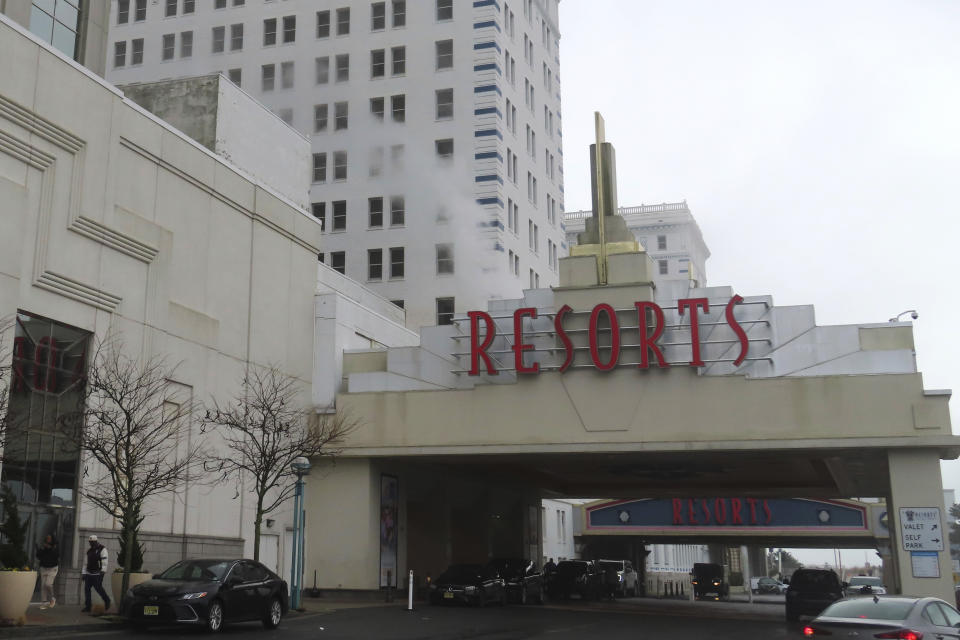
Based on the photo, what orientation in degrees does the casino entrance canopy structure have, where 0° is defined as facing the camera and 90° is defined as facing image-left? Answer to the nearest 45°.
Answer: approximately 0°

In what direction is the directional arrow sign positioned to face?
toward the camera

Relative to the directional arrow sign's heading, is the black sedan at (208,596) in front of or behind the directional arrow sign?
in front

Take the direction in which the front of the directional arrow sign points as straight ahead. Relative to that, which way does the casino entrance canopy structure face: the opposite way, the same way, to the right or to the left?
the same way

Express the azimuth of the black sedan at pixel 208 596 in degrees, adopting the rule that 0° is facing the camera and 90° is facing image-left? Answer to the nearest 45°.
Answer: approximately 45°

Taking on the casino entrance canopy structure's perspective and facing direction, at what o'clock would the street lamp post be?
The street lamp post is roughly at 2 o'clock from the casino entrance canopy structure.

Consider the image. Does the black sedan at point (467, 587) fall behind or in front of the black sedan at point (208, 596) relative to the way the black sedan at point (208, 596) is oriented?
behind

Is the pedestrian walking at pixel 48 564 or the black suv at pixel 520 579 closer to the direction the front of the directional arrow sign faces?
the pedestrian walking

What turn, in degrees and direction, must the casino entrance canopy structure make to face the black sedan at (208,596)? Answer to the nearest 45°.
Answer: approximately 45° to its right

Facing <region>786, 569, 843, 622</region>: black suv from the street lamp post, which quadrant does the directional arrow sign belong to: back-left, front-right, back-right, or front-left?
front-right

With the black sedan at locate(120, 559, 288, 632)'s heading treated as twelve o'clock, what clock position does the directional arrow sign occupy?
The directional arrow sign is roughly at 7 o'clock from the black sedan.

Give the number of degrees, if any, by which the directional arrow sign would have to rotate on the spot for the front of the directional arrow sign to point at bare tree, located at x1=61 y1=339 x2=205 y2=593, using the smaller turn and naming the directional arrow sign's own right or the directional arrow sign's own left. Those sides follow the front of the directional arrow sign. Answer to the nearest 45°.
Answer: approximately 45° to the directional arrow sign's own right

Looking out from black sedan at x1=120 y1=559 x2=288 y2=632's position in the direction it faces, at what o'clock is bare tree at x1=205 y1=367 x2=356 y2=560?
The bare tree is roughly at 5 o'clock from the black sedan.

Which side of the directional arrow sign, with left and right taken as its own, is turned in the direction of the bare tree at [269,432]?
right
